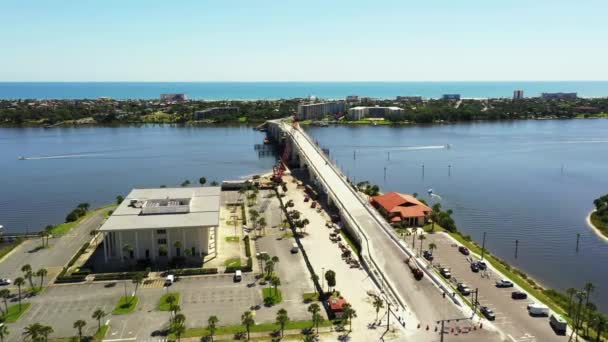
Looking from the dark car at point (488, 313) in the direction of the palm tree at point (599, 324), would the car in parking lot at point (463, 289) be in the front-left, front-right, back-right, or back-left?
back-left

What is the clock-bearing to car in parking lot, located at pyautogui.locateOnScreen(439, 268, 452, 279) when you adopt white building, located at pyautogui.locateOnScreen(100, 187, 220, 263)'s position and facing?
The car in parking lot is roughly at 10 o'clock from the white building.

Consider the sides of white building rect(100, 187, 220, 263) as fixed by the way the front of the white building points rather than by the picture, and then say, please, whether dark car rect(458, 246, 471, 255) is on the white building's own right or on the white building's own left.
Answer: on the white building's own left

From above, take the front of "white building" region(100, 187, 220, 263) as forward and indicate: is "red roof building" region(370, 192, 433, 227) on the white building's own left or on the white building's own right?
on the white building's own left

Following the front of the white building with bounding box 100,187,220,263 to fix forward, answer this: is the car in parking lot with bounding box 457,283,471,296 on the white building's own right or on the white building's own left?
on the white building's own left

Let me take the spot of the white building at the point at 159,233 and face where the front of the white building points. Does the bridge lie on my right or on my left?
on my left

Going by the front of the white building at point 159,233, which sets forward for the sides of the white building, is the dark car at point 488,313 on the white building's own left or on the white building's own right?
on the white building's own left

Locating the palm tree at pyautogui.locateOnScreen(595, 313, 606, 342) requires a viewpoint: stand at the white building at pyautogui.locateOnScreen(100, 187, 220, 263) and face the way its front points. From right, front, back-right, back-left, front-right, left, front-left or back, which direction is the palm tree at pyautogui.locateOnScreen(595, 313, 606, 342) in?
front-left

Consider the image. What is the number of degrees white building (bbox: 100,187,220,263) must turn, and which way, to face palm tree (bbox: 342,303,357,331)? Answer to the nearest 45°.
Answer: approximately 45° to its left

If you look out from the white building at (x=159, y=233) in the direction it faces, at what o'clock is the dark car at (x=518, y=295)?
The dark car is roughly at 10 o'clock from the white building.

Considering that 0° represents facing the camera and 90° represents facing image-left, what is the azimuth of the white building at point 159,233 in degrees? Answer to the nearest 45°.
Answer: approximately 0°

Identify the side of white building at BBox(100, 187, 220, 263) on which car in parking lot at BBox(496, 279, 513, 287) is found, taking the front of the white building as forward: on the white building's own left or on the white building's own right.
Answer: on the white building's own left
